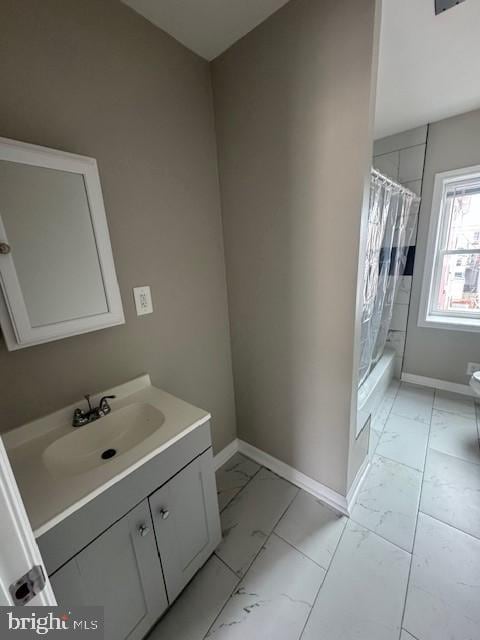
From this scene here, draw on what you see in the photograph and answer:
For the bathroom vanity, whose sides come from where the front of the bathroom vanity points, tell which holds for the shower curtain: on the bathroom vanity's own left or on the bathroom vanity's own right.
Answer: on the bathroom vanity's own left

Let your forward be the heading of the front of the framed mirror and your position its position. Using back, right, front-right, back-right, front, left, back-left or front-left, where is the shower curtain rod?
front-left

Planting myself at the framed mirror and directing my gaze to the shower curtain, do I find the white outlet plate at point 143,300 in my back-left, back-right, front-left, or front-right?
front-left

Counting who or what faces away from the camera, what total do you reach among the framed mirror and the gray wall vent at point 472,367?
0

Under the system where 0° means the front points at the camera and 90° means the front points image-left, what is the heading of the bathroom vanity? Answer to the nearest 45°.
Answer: approximately 315°

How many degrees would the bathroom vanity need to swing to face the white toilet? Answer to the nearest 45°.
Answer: approximately 45° to its left

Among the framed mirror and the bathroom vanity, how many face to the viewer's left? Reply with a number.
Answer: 0

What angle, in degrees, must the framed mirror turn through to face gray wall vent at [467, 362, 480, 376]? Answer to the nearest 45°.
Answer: approximately 45° to its left

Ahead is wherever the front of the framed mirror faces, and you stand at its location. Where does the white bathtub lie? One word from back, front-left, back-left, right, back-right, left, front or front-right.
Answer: front-left

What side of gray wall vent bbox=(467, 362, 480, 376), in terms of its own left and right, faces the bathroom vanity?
front

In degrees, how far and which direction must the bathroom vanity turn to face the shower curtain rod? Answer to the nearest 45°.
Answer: approximately 45° to its left
